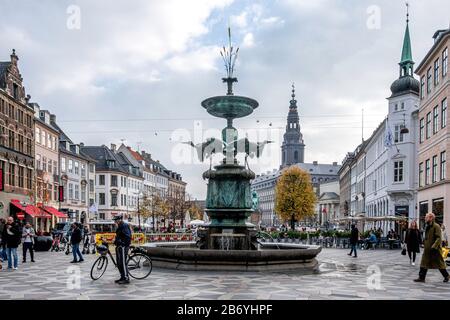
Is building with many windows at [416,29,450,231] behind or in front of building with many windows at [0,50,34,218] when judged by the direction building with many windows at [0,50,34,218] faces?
in front

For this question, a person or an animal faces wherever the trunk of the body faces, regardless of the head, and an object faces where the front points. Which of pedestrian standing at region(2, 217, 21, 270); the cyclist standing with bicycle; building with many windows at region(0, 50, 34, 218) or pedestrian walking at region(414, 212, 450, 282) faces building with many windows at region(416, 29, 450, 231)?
building with many windows at region(0, 50, 34, 218)

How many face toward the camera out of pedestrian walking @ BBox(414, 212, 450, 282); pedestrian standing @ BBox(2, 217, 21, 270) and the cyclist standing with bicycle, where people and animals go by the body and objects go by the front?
1

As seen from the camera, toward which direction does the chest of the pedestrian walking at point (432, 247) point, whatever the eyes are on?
to the viewer's left

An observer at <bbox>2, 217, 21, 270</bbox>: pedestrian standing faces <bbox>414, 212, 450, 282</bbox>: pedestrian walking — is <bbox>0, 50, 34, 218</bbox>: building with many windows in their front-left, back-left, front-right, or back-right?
back-left

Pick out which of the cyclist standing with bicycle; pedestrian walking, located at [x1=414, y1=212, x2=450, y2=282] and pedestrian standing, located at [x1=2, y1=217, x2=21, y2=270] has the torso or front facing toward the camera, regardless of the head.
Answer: pedestrian standing, located at [x1=2, y1=217, x2=21, y2=270]

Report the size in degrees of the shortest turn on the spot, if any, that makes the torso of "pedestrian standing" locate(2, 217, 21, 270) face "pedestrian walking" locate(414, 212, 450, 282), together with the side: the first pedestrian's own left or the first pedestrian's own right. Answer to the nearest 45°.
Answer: approximately 45° to the first pedestrian's own left

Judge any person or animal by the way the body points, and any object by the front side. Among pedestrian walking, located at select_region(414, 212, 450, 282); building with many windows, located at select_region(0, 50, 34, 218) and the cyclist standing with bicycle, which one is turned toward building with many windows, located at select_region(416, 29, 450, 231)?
building with many windows, located at select_region(0, 50, 34, 218)

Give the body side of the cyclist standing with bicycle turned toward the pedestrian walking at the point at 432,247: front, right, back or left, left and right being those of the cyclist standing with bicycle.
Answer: back
